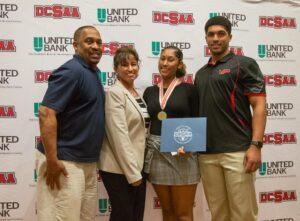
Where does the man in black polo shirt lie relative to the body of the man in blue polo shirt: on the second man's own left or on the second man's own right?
on the second man's own left

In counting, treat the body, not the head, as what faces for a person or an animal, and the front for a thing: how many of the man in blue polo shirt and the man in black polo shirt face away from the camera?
0

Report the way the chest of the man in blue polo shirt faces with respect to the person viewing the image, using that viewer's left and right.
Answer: facing the viewer and to the right of the viewer

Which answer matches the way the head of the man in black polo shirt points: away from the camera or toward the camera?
toward the camera

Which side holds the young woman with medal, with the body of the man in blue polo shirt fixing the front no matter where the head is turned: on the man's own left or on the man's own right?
on the man's own left

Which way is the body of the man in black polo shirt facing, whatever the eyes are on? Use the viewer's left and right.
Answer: facing the viewer and to the left of the viewer
